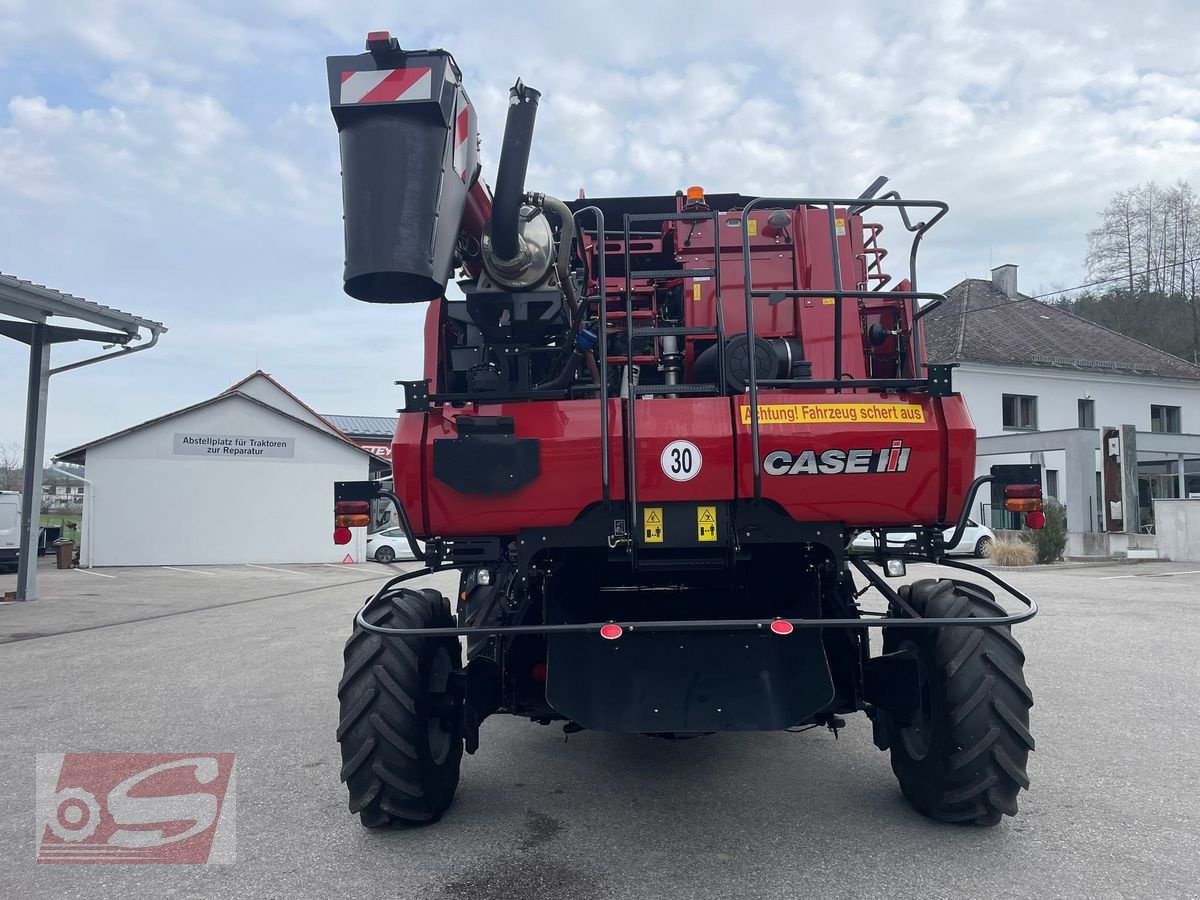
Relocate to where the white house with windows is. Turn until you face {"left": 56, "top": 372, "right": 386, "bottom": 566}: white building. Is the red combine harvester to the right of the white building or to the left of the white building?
left

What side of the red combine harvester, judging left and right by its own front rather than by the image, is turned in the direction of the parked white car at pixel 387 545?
front

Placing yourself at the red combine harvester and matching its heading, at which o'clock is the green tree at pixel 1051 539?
The green tree is roughly at 1 o'clock from the red combine harvester.

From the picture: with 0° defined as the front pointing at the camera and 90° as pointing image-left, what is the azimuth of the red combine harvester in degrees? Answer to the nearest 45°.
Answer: approximately 180°

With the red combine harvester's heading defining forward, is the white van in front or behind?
in front

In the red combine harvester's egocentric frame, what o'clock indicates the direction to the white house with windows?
The white house with windows is roughly at 1 o'clock from the red combine harvester.

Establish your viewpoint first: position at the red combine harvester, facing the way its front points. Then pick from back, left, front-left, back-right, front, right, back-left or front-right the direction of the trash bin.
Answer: front-left

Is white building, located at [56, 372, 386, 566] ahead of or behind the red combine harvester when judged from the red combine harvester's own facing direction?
ahead

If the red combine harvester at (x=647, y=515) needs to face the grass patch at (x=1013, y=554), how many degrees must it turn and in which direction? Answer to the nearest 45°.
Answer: approximately 45° to its right

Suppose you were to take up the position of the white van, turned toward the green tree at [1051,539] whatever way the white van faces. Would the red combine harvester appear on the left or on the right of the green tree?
right
